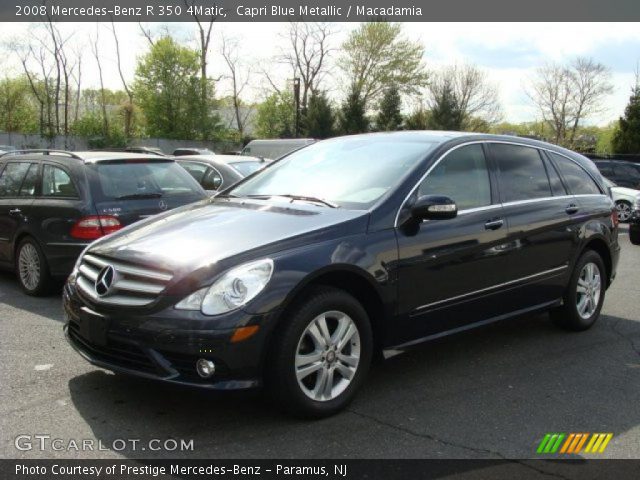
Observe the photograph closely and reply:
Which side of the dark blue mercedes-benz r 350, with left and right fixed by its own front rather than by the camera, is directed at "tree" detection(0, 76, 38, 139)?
right

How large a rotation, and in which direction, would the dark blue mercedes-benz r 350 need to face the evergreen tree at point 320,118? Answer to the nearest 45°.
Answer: approximately 135° to its right

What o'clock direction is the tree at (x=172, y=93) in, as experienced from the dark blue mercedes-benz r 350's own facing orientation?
The tree is roughly at 4 o'clock from the dark blue mercedes-benz r 350.

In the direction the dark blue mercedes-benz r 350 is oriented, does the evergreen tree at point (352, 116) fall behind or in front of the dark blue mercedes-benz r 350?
behind

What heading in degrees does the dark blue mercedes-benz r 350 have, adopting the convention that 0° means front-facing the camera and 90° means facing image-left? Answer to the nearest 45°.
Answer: approximately 45°

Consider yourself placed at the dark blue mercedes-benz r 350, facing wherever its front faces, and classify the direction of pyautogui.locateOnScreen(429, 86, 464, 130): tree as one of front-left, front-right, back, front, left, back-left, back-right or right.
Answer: back-right

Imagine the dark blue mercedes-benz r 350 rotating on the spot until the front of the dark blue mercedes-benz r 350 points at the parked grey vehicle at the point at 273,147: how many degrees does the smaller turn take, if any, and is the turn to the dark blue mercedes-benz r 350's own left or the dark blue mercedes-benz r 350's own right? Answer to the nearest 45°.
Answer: approximately 135° to the dark blue mercedes-benz r 350's own right
